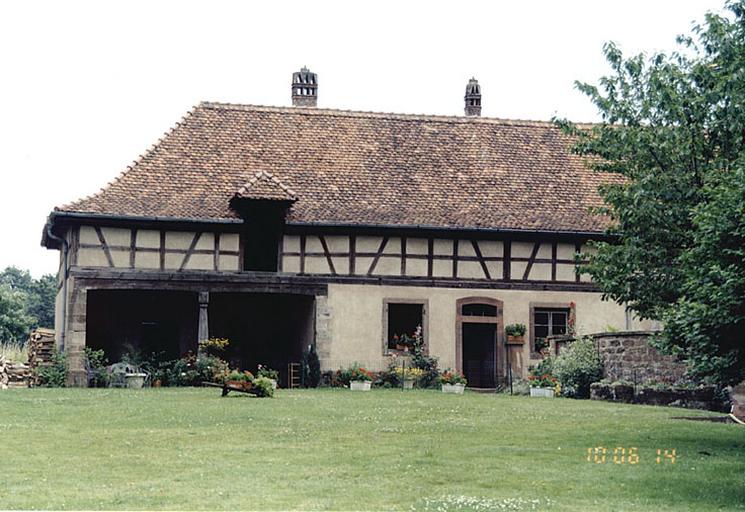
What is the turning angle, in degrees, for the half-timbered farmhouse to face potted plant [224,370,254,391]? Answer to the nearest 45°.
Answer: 0° — it already faces it

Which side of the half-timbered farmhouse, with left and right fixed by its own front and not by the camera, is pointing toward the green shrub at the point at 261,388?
front

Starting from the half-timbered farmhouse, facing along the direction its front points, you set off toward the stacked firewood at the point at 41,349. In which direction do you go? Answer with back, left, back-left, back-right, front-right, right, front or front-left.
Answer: right

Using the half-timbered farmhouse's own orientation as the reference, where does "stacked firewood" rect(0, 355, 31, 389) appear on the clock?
The stacked firewood is roughly at 3 o'clock from the half-timbered farmhouse.

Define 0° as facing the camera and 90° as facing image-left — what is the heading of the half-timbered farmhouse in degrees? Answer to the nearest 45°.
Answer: approximately 0°

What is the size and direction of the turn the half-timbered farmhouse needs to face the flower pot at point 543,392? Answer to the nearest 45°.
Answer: approximately 45° to its left

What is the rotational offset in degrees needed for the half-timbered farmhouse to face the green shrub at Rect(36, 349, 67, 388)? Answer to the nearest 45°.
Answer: approximately 90° to its right
